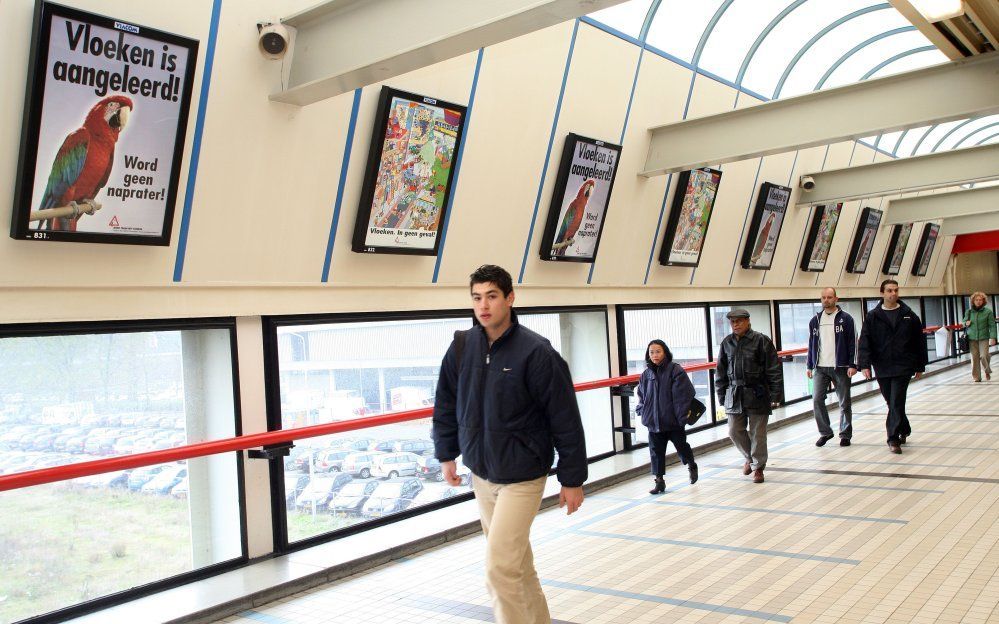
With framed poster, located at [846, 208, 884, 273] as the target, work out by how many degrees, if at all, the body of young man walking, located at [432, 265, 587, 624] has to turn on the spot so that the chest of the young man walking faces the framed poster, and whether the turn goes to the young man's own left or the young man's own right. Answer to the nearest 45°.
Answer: approximately 180°

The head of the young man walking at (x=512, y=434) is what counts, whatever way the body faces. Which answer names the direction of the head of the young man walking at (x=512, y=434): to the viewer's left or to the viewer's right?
to the viewer's left

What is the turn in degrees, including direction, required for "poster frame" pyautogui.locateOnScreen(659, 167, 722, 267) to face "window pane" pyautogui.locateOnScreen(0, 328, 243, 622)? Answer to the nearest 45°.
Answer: approximately 90° to its right

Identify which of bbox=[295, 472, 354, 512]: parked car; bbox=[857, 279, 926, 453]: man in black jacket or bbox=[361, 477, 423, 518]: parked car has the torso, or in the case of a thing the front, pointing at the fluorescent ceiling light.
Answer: the man in black jacket

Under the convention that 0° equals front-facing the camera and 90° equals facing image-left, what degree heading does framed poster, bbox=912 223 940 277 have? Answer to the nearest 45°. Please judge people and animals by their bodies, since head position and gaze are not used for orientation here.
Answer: approximately 315°

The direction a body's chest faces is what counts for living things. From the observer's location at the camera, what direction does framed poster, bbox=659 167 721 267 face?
facing the viewer and to the right of the viewer

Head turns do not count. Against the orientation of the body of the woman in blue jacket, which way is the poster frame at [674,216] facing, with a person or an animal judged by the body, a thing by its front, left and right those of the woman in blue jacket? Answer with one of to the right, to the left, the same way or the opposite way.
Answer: to the left

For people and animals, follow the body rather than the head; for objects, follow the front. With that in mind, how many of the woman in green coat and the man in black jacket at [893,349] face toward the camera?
2

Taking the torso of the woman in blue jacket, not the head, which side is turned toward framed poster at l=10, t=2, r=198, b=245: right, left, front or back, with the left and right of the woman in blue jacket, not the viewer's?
front

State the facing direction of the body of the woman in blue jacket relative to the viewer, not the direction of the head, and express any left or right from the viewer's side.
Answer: facing the viewer and to the left of the viewer

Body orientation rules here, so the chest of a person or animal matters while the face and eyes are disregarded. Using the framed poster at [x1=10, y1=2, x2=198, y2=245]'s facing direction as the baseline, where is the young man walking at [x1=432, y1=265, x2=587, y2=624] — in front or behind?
in front

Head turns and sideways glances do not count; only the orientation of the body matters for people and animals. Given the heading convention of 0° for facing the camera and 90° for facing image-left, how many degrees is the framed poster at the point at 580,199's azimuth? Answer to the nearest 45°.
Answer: approximately 315°

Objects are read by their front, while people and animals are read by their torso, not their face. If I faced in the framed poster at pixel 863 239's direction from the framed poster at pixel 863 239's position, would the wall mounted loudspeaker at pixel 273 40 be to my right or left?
on my right

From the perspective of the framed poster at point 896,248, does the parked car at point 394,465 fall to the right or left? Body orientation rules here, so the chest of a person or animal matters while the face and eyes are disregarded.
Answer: on its right

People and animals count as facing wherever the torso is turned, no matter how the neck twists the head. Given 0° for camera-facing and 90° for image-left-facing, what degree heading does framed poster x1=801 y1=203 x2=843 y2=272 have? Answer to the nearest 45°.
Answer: approximately 315°
